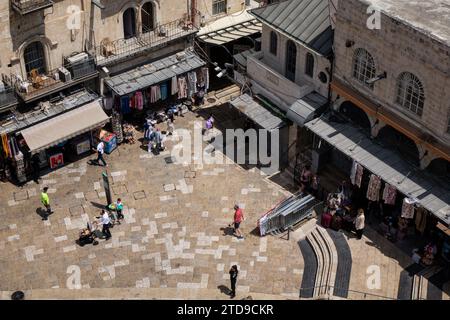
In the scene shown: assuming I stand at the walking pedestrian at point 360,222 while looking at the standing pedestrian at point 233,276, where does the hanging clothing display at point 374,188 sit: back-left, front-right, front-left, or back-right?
back-right

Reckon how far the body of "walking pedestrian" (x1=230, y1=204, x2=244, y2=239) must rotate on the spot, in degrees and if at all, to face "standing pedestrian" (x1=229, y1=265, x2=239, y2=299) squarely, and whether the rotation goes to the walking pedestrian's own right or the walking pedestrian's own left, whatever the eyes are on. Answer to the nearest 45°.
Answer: approximately 45° to the walking pedestrian's own left

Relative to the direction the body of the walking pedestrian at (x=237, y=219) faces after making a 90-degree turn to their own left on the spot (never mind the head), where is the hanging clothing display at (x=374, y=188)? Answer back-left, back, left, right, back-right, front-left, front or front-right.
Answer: front-left

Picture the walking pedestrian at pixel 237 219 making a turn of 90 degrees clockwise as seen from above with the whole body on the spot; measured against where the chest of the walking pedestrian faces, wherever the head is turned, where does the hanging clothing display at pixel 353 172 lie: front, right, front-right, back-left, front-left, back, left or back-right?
back-right

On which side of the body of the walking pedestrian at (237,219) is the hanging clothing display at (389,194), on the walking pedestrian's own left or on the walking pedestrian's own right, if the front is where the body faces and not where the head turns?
on the walking pedestrian's own left

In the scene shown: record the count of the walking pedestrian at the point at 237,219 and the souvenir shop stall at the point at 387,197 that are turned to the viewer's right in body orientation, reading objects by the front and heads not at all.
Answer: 0

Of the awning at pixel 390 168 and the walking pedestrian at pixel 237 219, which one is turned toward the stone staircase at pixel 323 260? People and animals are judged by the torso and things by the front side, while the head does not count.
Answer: the awning

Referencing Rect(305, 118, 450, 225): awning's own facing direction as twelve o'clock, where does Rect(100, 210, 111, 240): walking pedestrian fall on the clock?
The walking pedestrian is roughly at 1 o'clock from the awning.

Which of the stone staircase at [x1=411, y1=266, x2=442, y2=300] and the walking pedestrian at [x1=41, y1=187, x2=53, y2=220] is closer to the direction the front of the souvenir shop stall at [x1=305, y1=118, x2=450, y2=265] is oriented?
the walking pedestrian

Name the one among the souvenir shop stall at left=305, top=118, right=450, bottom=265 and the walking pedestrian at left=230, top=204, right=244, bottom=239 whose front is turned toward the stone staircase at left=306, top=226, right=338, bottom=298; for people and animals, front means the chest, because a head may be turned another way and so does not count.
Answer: the souvenir shop stall

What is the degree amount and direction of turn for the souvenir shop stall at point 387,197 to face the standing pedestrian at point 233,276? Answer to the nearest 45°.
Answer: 0° — it already faces them

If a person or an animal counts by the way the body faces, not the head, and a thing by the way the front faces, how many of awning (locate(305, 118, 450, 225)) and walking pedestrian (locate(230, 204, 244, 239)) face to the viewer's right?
0

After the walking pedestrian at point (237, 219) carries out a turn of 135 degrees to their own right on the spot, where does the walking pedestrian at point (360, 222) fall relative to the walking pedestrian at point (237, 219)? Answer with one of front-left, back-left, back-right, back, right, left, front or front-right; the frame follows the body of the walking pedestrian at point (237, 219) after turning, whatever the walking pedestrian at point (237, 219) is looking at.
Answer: right

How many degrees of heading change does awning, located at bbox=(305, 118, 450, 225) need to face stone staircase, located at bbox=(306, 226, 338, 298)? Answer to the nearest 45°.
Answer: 0° — it already faces it

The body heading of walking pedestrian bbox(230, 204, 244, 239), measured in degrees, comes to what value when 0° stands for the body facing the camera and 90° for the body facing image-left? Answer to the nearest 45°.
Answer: approximately 45°
